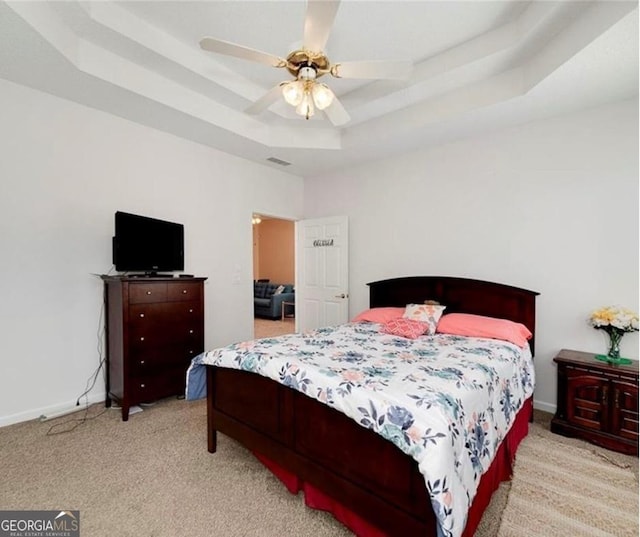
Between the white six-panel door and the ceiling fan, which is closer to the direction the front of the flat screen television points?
the ceiling fan

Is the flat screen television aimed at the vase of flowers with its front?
yes

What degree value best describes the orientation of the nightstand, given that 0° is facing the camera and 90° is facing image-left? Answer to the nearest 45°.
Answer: approximately 45°

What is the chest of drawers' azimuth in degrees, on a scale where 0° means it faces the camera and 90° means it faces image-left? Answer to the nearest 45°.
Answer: approximately 315°

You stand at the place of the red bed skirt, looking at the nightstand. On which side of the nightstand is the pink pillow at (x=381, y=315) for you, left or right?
left
